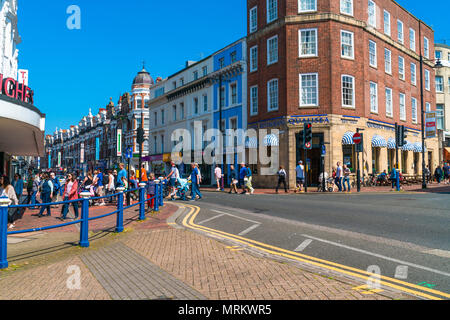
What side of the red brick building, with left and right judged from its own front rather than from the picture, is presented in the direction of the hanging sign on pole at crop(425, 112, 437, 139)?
left
